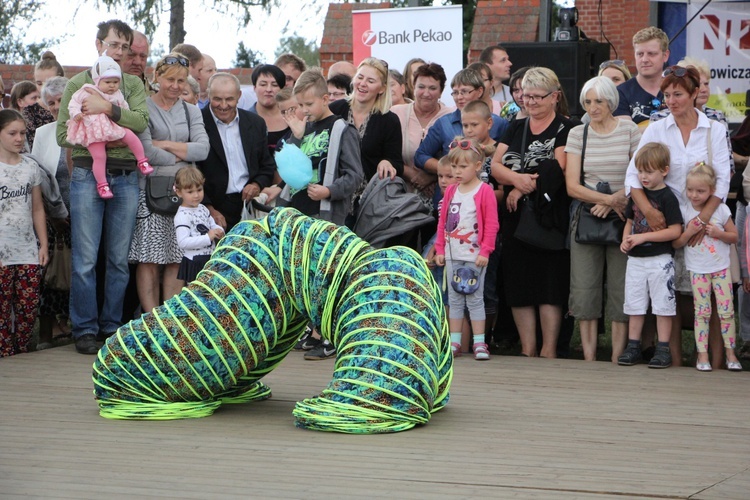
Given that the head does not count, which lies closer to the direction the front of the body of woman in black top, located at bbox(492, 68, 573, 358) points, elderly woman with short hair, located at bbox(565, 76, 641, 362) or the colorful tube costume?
the colorful tube costume

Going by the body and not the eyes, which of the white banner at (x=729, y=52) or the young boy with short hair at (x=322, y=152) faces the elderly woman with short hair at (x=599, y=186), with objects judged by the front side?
the white banner

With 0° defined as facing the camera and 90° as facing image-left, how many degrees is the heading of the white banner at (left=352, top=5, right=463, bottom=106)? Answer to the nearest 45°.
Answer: approximately 0°

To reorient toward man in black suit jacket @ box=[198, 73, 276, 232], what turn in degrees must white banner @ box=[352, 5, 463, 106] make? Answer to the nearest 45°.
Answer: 0° — it already faces them

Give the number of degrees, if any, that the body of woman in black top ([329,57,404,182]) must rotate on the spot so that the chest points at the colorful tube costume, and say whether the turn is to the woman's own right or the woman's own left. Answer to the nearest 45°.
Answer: approximately 45° to the woman's own left

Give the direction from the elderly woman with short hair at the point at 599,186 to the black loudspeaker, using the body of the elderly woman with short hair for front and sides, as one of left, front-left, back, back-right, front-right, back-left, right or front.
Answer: back

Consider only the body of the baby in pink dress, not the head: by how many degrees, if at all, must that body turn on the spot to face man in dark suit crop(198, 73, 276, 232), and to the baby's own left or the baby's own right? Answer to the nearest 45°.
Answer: approximately 90° to the baby's own left

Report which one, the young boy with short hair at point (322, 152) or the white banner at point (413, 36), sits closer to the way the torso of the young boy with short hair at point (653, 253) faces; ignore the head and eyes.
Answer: the young boy with short hair

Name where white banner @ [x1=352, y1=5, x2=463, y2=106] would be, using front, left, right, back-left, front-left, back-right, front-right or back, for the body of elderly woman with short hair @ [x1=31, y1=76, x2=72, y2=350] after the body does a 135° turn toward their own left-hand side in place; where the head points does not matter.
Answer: front-right
